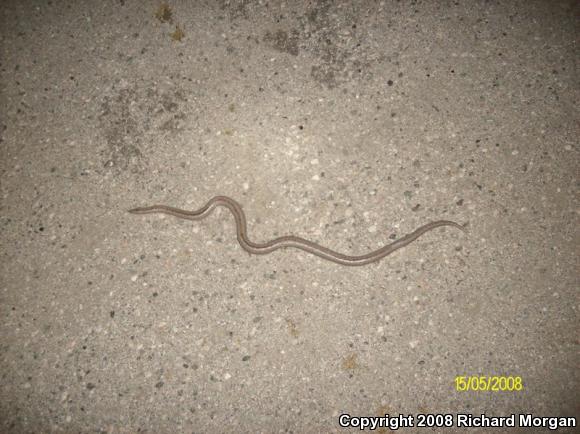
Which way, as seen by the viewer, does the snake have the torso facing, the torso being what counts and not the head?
to the viewer's left
